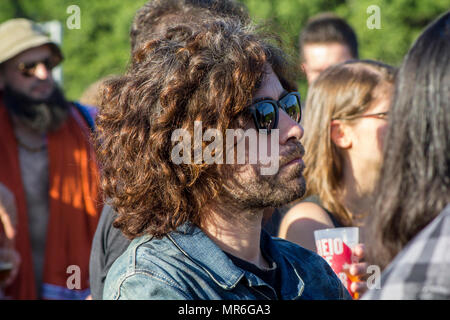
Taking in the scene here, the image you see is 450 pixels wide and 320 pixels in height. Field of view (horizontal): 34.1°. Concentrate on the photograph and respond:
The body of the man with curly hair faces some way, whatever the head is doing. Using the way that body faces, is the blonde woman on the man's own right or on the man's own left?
on the man's own left

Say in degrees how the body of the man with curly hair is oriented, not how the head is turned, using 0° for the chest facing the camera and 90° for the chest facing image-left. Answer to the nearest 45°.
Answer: approximately 315°

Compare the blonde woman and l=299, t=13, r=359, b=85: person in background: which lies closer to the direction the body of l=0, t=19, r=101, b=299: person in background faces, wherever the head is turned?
the blonde woman

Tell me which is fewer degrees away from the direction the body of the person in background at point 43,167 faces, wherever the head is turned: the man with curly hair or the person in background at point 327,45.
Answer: the man with curly hair

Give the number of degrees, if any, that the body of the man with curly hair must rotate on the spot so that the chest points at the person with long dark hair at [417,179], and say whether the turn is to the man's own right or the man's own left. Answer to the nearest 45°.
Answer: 0° — they already face them

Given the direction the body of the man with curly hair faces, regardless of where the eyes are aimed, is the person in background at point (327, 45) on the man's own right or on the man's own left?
on the man's own left

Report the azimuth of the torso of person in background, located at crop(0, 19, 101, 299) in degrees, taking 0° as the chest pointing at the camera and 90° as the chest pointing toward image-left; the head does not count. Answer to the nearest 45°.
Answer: approximately 0°
